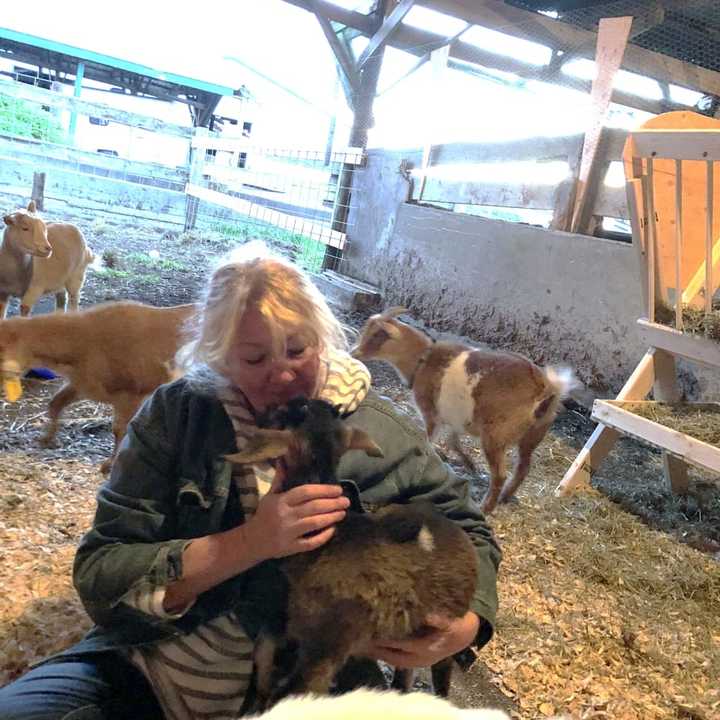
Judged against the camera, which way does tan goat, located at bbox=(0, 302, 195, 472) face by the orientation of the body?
to the viewer's left

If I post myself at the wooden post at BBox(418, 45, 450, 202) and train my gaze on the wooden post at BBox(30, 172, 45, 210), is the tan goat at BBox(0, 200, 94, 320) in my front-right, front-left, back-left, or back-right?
front-left

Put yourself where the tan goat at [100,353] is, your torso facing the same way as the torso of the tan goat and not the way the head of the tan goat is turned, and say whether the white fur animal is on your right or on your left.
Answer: on your left

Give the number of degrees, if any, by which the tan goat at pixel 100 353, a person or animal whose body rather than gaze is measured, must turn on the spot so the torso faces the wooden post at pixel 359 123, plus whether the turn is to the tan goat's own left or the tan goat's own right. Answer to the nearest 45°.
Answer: approximately 135° to the tan goat's own right

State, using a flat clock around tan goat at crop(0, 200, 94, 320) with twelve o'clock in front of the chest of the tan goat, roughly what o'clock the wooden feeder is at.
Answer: The wooden feeder is roughly at 9 o'clock from the tan goat.

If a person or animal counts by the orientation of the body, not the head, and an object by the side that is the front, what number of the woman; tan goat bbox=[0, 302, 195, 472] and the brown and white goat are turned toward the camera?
1

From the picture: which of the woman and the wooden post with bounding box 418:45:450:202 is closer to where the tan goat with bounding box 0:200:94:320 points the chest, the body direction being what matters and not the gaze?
the woman

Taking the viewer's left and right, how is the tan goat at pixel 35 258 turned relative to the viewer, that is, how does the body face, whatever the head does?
facing the viewer and to the left of the viewer

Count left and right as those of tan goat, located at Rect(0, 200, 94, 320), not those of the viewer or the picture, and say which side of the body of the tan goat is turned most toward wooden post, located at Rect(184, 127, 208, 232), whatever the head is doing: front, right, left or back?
back

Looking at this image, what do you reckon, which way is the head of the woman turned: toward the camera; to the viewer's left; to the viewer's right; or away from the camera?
toward the camera

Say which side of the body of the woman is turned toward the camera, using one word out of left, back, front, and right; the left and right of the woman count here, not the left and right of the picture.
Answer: front

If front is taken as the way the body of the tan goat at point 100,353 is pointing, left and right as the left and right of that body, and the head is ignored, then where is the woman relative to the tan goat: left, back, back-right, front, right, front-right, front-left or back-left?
left

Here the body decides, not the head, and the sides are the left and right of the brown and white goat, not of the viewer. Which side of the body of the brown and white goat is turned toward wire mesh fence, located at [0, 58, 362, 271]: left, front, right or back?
front

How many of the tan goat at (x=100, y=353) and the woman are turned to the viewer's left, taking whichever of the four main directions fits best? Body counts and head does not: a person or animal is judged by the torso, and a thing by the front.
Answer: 1

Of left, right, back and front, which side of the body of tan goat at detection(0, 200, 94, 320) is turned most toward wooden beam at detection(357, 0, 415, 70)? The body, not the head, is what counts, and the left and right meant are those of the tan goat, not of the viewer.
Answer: back

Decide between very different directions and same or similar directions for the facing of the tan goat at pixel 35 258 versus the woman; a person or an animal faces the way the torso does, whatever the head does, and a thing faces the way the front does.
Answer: same or similar directions

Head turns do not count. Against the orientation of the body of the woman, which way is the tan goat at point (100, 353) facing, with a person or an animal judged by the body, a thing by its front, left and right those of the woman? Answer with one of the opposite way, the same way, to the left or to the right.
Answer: to the right

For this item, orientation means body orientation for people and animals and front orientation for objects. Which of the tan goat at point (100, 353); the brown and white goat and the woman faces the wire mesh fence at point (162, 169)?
the brown and white goat

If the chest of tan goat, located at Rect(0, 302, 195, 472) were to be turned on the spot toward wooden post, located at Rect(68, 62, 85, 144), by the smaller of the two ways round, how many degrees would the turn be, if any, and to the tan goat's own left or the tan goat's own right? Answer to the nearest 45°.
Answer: approximately 90° to the tan goat's own right

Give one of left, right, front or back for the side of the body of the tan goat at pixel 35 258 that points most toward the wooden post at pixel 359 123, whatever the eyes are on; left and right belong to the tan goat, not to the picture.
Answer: back
